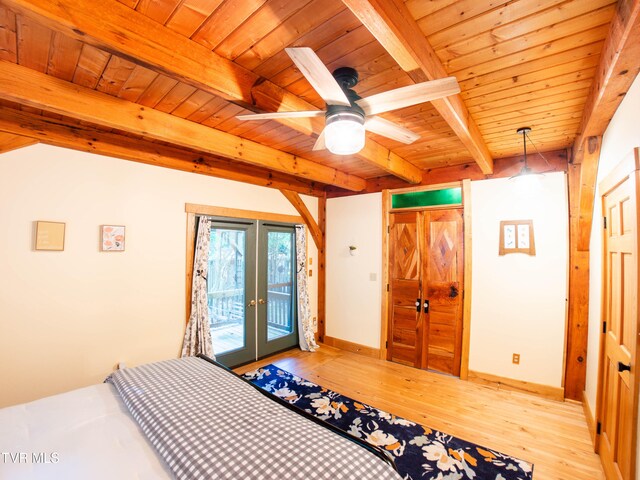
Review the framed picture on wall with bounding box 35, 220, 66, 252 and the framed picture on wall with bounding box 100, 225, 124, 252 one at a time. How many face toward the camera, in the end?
2

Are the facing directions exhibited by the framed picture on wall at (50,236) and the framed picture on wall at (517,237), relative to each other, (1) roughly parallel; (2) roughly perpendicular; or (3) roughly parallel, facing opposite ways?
roughly perpendicular

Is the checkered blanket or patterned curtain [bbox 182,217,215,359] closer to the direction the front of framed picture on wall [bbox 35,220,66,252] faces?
the checkered blanket

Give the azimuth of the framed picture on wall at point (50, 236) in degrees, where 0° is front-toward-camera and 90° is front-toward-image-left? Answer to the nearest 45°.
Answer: approximately 0°

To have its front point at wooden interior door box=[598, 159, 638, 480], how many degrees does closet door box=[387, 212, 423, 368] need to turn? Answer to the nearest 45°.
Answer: approximately 90° to its left

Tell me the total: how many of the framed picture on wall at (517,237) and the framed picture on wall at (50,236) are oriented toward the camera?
2

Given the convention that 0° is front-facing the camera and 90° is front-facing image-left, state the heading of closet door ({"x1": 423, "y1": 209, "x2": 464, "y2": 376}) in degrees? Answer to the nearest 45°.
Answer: approximately 45°
